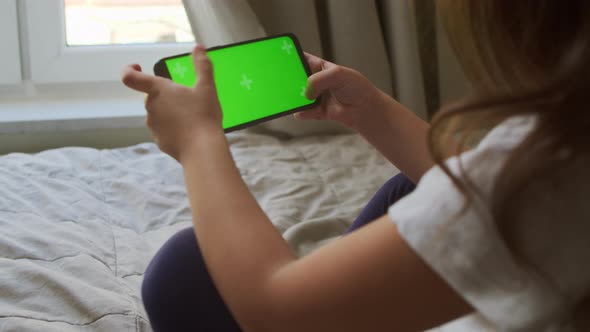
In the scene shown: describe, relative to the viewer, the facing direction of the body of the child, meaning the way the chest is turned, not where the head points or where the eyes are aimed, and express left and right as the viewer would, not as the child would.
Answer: facing away from the viewer and to the left of the viewer

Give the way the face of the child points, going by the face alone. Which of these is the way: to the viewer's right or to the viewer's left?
to the viewer's left
